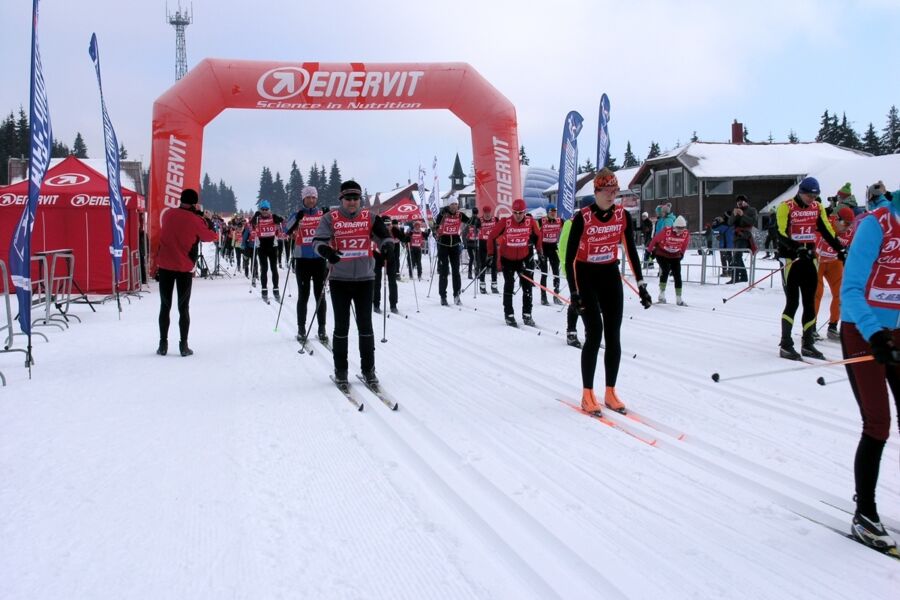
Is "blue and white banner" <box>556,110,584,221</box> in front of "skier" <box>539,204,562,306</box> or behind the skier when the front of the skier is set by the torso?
behind

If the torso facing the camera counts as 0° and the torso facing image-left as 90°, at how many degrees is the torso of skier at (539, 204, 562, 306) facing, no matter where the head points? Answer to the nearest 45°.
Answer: approximately 0°

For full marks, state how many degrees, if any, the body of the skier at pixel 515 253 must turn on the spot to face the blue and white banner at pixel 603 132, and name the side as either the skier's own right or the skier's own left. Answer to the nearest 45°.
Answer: approximately 180°

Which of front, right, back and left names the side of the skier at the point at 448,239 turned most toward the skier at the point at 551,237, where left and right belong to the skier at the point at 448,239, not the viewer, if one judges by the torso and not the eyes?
left
